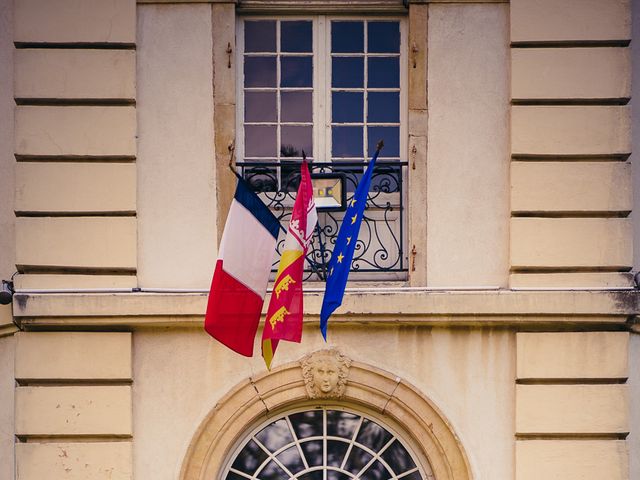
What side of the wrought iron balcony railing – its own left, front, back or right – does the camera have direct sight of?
front
